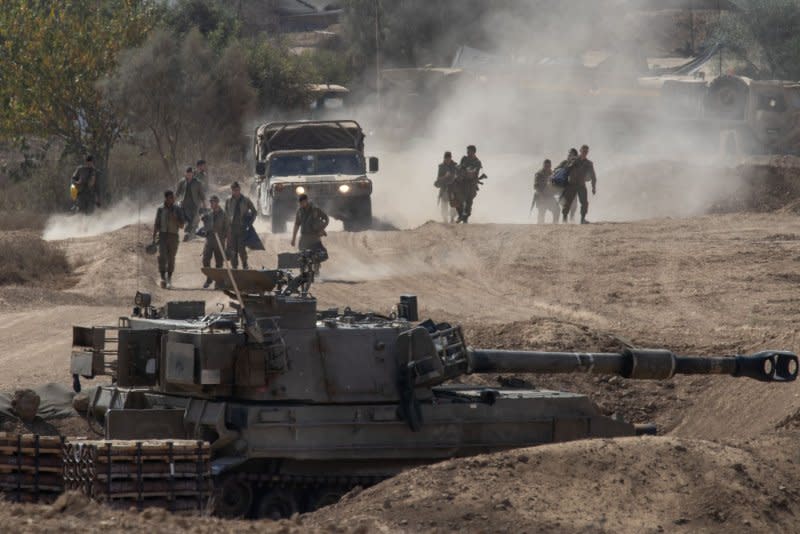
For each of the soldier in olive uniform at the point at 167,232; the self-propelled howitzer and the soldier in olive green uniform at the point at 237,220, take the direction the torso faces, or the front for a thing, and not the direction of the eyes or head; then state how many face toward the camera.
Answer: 2

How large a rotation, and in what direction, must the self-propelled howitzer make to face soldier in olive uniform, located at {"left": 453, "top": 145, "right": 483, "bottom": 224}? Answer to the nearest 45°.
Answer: approximately 90° to its left

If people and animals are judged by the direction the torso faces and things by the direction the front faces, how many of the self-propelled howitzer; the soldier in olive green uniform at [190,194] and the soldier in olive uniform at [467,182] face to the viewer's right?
1

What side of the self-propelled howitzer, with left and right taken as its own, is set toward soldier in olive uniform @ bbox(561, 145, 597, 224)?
left

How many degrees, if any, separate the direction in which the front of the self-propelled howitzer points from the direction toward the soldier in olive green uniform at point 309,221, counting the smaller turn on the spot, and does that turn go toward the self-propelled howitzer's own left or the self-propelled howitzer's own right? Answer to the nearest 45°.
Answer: approximately 90° to the self-propelled howitzer's own left

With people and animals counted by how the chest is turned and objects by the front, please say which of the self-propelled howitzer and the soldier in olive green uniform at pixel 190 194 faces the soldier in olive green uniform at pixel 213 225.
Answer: the soldier in olive green uniform at pixel 190 194

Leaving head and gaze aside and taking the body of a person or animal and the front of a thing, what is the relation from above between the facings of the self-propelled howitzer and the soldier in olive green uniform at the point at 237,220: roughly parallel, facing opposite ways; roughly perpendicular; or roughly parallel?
roughly perpendicular

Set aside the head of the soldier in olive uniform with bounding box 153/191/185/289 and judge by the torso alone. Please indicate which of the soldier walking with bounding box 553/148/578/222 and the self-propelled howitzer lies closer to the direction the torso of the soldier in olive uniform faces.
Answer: the self-propelled howitzer

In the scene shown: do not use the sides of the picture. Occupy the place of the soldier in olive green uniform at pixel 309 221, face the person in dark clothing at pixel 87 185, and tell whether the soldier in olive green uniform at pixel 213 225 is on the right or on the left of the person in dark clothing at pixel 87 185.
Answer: left

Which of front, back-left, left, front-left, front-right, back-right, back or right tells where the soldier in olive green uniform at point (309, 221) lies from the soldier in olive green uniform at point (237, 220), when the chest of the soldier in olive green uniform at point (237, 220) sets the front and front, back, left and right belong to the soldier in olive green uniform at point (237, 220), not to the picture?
front-left

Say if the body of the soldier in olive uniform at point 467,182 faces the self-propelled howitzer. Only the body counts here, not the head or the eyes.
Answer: yes

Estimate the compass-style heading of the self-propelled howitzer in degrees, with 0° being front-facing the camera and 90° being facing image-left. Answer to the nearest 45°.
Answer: approximately 270°
